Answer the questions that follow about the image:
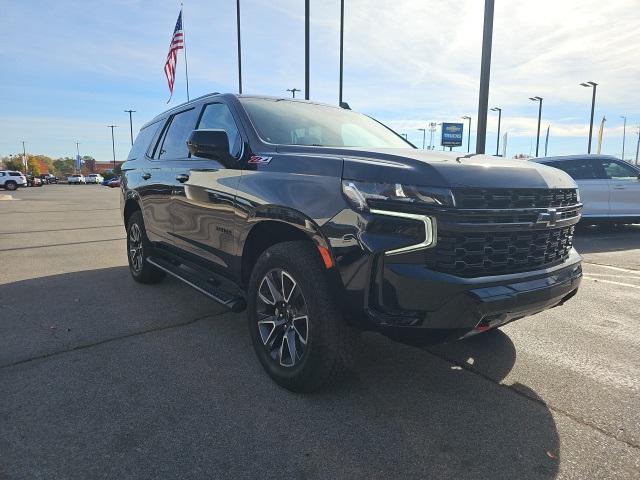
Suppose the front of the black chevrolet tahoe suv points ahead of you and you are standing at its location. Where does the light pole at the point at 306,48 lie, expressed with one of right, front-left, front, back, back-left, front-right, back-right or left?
back-left

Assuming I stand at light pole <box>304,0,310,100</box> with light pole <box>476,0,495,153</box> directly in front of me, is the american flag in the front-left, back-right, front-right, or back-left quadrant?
back-right

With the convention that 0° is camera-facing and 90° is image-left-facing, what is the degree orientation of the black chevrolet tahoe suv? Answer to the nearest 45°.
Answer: approximately 315°

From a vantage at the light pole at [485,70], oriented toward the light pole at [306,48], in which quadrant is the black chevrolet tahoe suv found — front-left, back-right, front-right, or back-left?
back-left

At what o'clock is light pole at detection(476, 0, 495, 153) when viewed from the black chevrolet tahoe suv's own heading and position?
The light pole is roughly at 8 o'clock from the black chevrolet tahoe suv.
